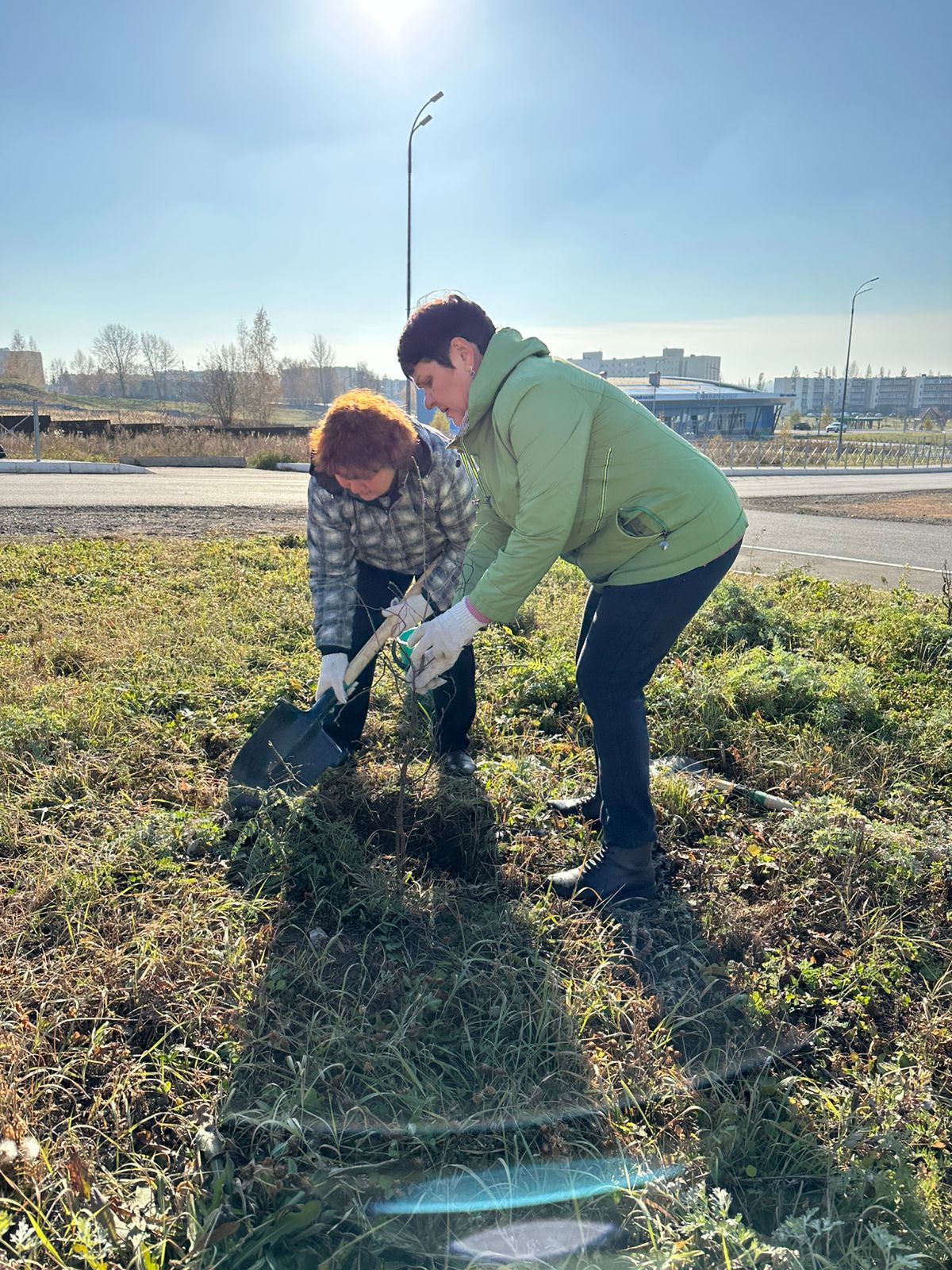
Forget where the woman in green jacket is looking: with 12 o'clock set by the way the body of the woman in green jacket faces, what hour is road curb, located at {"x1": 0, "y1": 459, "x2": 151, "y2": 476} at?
The road curb is roughly at 2 o'clock from the woman in green jacket.

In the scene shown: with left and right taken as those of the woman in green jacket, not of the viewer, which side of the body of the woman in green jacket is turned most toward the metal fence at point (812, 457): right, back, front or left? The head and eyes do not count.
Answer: right

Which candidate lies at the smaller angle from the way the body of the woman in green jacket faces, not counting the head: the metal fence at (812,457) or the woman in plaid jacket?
the woman in plaid jacket

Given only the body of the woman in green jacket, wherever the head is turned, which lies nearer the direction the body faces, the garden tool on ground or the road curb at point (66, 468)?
the road curb

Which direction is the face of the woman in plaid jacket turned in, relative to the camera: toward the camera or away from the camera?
toward the camera

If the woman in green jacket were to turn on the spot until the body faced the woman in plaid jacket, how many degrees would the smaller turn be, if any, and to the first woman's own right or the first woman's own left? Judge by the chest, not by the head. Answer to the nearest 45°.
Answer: approximately 45° to the first woman's own right

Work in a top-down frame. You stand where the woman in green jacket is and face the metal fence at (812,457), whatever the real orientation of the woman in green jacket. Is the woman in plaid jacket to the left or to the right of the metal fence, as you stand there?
left

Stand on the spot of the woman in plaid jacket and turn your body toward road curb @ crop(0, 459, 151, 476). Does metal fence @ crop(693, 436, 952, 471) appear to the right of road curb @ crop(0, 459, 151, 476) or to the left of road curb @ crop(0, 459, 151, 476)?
right

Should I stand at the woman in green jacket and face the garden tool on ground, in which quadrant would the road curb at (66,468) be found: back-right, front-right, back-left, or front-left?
front-left

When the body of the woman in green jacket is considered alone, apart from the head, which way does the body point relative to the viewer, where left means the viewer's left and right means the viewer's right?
facing to the left of the viewer

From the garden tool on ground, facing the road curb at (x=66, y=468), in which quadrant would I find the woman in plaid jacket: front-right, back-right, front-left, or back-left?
front-left

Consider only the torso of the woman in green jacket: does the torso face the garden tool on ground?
no
